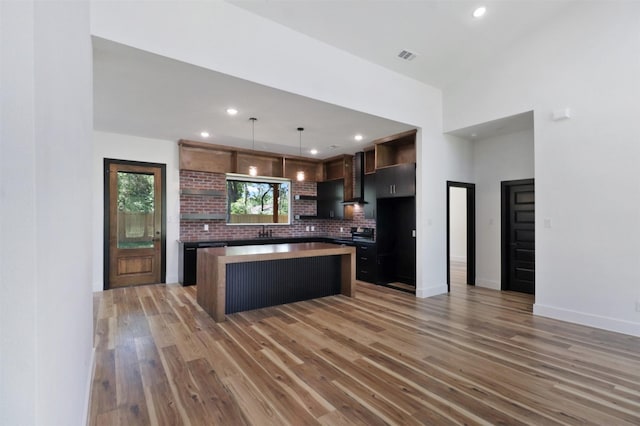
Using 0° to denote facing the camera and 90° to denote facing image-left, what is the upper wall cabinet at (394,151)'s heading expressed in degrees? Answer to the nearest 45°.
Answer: approximately 45°

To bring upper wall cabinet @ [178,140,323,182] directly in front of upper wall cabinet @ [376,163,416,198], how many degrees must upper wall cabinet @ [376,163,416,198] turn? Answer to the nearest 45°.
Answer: approximately 45° to its right

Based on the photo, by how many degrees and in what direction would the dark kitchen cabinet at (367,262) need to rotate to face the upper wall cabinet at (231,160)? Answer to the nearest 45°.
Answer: approximately 45° to its right

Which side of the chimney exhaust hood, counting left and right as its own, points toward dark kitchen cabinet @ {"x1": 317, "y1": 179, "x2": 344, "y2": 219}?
right

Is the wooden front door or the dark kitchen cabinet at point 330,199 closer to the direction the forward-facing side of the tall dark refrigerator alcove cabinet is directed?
the wooden front door

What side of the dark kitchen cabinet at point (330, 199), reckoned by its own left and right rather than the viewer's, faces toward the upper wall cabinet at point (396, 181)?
left

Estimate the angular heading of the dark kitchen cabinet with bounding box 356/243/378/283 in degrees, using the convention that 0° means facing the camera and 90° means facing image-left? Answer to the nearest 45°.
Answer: approximately 45°

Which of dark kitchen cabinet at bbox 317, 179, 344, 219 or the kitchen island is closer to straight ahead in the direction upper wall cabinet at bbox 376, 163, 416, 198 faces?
the kitchen island

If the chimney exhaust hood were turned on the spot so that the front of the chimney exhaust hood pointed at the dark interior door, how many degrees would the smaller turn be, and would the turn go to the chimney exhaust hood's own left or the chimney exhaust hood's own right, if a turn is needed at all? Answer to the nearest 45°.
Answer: approximately 135° to the chimney exhaust hood's own left

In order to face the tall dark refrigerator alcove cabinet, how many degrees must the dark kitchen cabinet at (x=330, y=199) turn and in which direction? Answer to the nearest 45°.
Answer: approximately 90° to its left

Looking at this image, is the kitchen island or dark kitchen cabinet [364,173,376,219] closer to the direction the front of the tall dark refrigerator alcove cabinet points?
the kitchen island

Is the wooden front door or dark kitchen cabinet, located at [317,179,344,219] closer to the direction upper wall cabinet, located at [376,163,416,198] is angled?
the wooden front door

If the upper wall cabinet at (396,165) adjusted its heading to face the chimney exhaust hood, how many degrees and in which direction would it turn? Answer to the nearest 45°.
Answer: approximately 90° to its right
